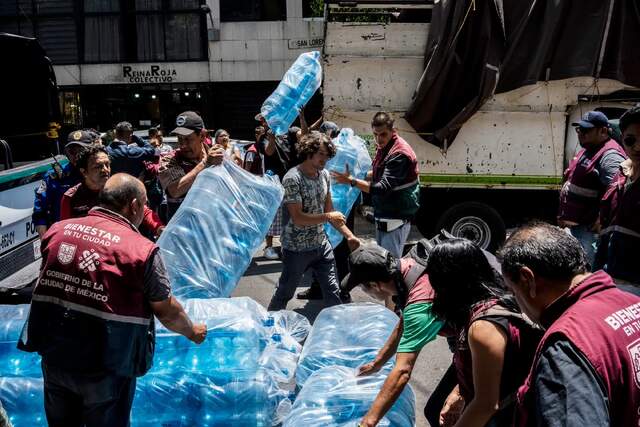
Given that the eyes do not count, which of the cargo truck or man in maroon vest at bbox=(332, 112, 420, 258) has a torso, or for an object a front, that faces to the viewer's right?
the cargo truck

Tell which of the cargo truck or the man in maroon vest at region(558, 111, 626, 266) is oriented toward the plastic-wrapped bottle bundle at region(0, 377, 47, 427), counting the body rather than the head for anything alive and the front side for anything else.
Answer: the man in maroon vest

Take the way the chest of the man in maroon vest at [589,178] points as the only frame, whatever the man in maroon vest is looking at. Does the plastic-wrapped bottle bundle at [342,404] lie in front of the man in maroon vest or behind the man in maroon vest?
in front

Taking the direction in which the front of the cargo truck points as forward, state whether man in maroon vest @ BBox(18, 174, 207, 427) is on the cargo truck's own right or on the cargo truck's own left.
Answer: on the cargo truck's own right

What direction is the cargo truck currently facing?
to the viewer's right

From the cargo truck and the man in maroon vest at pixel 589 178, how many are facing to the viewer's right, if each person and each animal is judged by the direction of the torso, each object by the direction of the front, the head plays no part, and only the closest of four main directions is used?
1

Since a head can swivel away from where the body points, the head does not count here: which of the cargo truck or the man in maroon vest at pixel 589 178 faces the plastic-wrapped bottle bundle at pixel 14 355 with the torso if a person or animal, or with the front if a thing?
the man in maroon vest

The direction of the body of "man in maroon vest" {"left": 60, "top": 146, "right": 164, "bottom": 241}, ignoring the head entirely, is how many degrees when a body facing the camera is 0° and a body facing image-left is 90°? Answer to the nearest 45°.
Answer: approximately 315°

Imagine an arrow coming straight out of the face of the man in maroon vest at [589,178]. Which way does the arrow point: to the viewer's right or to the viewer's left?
to the viewer's left

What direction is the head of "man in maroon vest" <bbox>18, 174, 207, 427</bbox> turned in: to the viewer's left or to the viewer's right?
to the viewer's right

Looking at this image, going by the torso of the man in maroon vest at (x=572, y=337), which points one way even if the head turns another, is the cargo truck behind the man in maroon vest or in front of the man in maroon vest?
in front

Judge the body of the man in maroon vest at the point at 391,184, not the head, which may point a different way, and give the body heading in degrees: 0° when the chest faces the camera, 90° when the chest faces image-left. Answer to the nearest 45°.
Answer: approximately 45°
